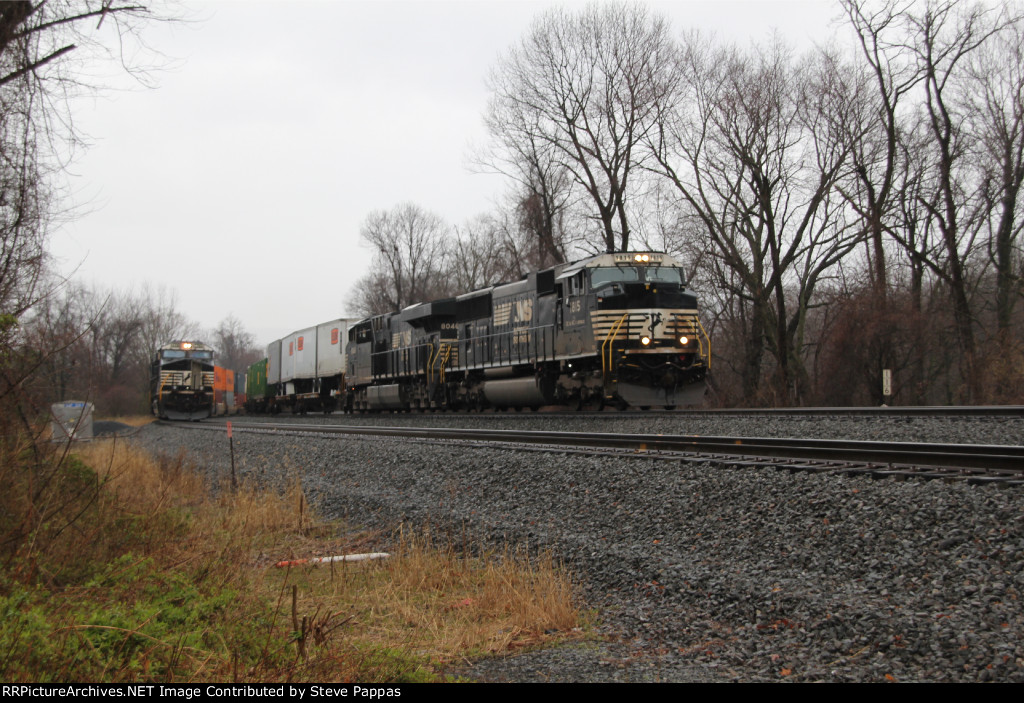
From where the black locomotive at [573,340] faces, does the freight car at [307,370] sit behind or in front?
behind

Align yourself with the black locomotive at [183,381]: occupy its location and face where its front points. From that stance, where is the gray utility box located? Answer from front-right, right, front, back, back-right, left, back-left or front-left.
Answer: front

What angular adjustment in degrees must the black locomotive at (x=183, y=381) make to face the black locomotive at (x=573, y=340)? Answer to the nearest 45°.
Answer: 0° — it already faces it

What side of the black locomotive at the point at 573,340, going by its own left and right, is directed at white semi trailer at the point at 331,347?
back

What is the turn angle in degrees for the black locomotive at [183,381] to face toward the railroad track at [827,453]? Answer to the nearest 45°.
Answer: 0° — it already faces it

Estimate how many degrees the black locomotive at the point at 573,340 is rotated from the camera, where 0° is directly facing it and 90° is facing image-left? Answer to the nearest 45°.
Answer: approximately 315°

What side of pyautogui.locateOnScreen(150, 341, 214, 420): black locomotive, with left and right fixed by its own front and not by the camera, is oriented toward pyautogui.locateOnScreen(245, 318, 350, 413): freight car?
left

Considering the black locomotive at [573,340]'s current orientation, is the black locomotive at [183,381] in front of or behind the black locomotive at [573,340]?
behind

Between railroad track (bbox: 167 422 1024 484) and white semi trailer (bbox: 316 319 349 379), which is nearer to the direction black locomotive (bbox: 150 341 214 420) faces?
the railroad track

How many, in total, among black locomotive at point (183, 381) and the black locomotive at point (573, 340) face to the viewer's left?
0

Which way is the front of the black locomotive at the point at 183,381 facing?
toward the camera

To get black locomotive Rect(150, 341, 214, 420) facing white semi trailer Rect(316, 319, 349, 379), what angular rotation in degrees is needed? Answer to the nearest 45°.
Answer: approximately 45° to its left
